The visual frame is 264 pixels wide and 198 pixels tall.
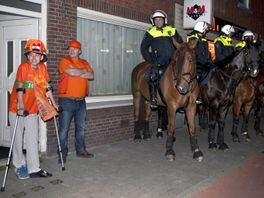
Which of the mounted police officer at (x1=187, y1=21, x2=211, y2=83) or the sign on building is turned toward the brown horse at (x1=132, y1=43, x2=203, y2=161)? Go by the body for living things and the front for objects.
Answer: the sign on building

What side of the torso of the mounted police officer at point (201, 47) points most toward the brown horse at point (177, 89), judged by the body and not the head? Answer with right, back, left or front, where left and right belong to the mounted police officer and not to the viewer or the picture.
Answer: right

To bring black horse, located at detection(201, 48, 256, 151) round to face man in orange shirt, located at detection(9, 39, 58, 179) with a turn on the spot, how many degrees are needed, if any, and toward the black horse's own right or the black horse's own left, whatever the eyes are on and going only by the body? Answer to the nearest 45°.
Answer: approximately 90° to the black horse's own right

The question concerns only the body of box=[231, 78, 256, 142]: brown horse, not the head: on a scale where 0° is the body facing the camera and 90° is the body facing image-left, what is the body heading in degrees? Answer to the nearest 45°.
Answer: approximately 315°

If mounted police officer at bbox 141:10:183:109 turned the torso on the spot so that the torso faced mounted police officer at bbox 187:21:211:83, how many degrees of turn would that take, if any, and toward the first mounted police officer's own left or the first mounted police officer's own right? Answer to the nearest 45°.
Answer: approximately 135° to the first mounted police officer's own left

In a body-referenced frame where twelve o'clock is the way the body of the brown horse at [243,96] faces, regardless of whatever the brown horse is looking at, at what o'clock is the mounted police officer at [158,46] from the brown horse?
The mounted police officer is roughly at 3 o'clock from the brown horse.

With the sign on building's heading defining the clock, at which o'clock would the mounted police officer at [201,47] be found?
The mounted police officer is roughly at 12 o'clock from the sign on building.
